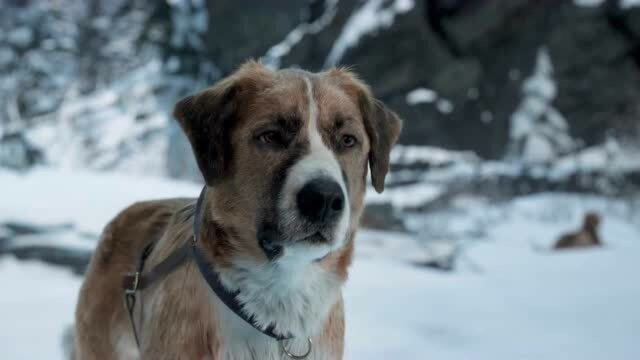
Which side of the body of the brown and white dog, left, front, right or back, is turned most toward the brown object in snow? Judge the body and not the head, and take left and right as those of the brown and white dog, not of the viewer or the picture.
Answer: left
